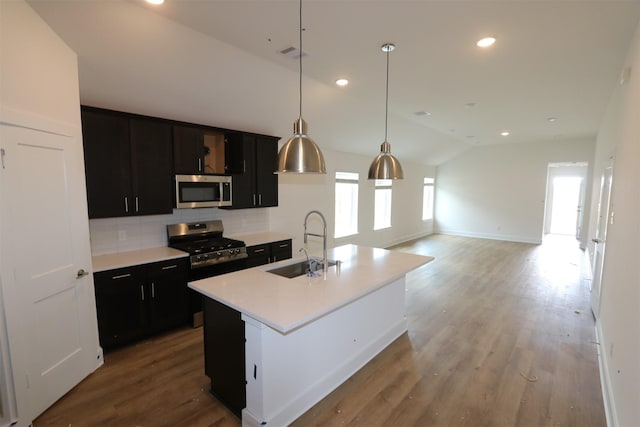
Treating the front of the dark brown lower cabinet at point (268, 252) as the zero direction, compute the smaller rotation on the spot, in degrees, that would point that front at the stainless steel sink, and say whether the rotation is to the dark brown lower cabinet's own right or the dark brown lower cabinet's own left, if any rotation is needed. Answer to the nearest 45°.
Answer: approximately 45° to the dark brown lower cabinet's own right

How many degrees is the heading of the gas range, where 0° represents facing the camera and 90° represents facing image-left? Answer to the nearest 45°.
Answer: approximately 315°

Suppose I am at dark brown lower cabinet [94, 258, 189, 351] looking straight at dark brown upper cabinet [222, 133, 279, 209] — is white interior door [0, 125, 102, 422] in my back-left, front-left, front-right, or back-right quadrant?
back-right

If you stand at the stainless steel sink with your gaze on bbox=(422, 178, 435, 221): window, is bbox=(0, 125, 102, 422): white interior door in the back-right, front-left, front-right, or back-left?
back-left

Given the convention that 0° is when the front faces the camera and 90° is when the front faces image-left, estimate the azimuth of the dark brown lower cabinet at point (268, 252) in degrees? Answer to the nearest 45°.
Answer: approximately 315°

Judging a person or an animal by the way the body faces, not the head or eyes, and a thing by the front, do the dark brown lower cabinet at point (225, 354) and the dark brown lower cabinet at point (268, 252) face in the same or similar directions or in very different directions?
very different directions

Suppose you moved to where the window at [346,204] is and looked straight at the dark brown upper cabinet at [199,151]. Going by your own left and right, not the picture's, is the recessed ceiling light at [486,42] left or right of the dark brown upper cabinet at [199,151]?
left

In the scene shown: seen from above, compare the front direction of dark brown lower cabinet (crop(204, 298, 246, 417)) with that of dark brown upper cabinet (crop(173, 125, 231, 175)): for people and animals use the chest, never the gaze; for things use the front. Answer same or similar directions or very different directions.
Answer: very different directions

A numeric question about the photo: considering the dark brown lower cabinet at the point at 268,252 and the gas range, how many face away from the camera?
0

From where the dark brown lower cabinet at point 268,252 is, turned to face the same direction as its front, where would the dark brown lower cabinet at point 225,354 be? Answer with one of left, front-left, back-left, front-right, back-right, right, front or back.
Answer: front-right

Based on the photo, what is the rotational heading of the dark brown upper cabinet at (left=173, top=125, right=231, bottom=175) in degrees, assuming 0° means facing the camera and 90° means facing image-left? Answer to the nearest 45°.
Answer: approximately 315°

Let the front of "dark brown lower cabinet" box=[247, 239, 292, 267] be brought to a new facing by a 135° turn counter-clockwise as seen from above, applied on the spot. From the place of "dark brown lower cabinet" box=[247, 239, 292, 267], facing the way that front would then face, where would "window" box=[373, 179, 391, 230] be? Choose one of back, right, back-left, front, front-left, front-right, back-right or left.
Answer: front-right

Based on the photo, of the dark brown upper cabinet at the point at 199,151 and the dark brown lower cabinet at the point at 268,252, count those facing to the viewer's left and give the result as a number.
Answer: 0

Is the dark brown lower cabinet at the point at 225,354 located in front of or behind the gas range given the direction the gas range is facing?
in front
